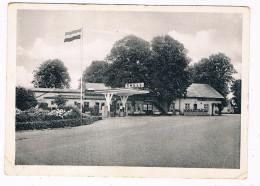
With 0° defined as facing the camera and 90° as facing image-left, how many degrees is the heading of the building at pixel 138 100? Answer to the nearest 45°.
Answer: approximately 0°
